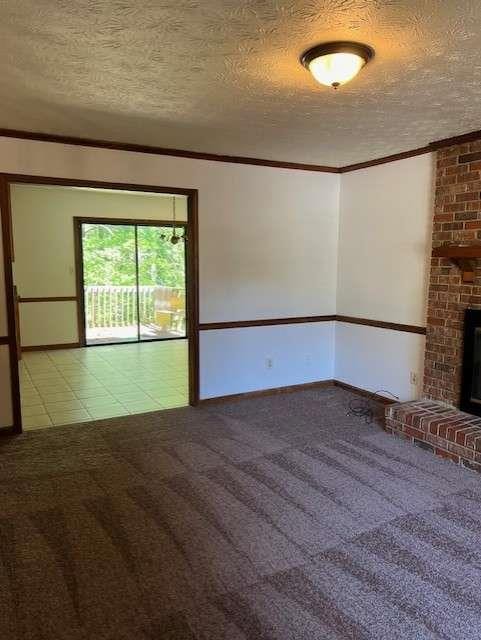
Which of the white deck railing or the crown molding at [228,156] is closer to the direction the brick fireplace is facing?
the crown molding

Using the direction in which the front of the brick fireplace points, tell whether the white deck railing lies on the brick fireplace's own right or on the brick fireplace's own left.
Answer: on the brick fireplace's own right

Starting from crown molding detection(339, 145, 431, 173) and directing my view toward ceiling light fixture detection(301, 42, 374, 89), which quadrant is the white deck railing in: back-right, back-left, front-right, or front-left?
back-right

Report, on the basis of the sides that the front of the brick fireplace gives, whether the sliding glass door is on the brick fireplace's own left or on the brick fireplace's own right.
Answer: on the brick fireplace's own right

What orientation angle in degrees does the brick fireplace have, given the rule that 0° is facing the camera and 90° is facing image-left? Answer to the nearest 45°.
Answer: approximately 45°

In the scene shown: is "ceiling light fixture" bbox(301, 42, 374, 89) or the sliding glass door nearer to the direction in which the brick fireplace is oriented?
the ceiling light fixture

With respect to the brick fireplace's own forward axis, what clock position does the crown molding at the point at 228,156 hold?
The crown molding is roughly at 1 o'clock from the brick fireplace.
